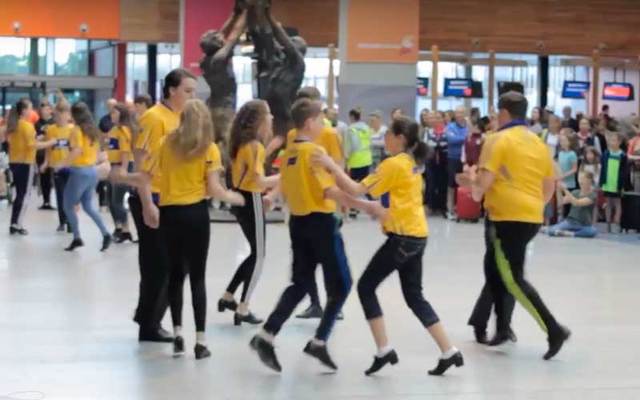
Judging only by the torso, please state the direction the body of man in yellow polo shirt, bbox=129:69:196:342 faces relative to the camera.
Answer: to the viewer's right

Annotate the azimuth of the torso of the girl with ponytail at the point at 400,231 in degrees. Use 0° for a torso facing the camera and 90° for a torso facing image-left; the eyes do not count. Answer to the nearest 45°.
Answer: approximately 90°

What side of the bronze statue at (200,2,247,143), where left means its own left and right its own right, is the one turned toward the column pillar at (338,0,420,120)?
front

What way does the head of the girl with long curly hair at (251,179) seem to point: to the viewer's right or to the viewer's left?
to the viewer's right

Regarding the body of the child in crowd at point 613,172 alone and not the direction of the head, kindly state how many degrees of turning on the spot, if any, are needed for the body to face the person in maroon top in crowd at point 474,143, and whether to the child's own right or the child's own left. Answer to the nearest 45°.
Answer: approximately 135° to the child's own right

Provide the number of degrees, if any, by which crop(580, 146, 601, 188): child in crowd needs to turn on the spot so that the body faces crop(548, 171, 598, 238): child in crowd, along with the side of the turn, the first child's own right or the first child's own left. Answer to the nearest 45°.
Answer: approximately 45° to the first child's own left

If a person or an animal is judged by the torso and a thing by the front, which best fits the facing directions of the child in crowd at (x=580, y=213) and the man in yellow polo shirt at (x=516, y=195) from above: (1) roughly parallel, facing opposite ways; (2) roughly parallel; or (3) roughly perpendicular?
roughly perpendicular

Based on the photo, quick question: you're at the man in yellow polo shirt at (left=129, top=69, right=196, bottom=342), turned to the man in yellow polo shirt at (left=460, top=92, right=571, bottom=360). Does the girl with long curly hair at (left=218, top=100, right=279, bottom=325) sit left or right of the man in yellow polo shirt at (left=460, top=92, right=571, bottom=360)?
left

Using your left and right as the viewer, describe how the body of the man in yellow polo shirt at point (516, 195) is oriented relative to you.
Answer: facing away from the viewer and to the left of the viewer

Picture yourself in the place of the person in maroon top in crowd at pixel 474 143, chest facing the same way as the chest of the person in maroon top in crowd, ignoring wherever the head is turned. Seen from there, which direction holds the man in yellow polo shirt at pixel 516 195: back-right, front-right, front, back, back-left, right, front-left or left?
front-left
